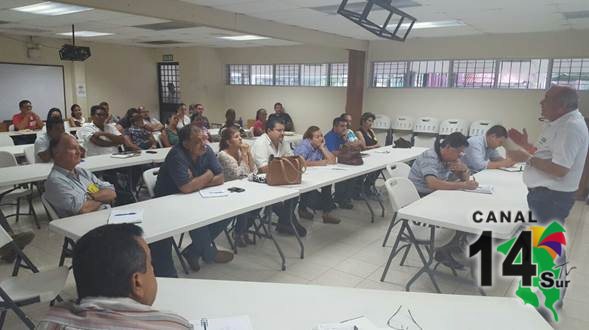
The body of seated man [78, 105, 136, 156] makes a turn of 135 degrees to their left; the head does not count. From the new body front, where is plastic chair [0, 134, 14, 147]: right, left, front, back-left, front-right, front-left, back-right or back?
front-left

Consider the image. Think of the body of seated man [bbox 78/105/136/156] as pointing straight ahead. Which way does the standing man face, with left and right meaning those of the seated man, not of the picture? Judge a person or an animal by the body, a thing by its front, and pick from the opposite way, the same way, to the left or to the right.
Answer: the opposite way

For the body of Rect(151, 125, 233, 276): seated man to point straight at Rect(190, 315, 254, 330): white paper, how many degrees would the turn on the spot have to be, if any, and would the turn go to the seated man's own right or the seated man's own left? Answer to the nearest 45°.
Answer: approximately 45° to the seated man's own right

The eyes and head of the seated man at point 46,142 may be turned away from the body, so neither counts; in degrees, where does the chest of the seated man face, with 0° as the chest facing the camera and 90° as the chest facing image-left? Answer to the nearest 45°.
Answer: approximately 315°

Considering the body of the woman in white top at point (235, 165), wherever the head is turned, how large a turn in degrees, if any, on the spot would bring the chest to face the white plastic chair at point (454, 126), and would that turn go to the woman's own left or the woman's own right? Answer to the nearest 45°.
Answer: approximately 90° to the woman's own left

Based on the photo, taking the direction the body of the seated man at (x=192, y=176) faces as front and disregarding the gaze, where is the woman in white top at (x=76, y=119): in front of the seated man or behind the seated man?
behind

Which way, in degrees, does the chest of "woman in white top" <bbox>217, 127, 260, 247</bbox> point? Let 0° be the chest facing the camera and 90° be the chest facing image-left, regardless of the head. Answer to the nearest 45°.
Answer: approximately 315°

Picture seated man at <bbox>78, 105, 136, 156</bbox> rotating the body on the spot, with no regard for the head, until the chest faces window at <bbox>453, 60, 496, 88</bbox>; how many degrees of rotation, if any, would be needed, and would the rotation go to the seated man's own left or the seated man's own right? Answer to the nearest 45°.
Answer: approximately 45° to the seated man's own left

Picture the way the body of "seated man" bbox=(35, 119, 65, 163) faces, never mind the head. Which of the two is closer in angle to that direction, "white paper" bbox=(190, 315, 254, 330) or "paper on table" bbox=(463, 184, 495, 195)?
the paper on table

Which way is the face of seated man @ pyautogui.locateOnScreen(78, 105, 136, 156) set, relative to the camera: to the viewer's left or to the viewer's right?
to the viewer's right

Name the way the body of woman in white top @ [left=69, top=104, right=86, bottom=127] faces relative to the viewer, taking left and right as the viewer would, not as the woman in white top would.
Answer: facing the viewer and to the right of the viewer

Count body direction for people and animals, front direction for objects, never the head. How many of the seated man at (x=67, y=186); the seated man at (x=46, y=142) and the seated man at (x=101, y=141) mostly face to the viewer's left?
0

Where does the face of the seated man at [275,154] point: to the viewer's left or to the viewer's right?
to the viewer's right

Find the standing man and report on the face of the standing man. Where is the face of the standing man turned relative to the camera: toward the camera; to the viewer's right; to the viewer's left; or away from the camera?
to the viewer's left

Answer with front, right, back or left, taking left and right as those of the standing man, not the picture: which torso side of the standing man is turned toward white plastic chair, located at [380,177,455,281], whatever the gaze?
front
